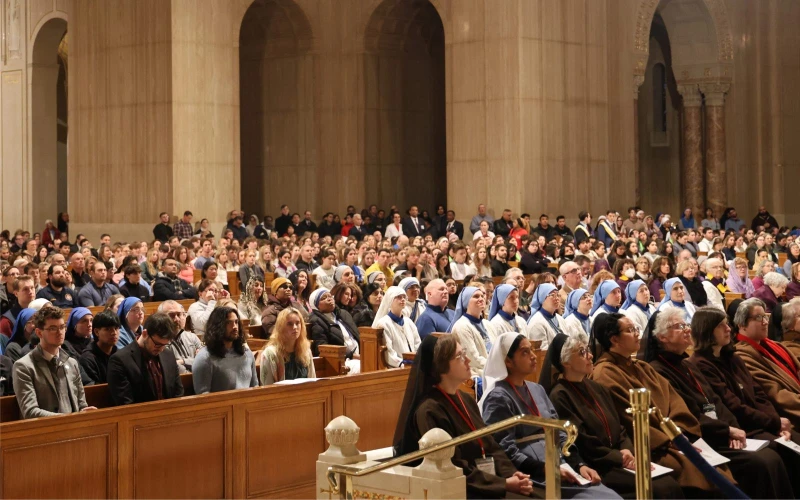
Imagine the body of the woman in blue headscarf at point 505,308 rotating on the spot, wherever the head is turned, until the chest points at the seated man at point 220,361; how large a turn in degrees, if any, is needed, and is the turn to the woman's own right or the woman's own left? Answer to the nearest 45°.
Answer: approximately 90° to the woman's own right

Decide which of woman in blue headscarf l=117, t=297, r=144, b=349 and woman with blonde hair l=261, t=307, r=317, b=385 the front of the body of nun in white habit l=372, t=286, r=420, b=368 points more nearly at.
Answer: the woman with blonde hair

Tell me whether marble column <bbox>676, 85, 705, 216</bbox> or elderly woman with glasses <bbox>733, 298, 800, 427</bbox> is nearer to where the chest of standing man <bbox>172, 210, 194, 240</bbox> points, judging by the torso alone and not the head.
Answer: the elderly woman with glasses

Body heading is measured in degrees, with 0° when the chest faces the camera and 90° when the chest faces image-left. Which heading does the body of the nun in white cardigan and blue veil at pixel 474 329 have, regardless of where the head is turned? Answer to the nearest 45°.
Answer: approximately 315°

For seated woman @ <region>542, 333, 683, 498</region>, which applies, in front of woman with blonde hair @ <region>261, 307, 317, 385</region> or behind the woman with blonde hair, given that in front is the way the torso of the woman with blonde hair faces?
in front

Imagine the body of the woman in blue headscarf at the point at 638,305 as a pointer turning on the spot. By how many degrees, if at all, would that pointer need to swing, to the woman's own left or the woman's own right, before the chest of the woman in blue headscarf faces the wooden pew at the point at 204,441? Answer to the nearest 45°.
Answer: approximately 90° to the woman's own right

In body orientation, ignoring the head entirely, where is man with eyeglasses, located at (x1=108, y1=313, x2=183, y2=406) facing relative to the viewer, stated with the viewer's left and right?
facing the viewer and to the right of the viewer

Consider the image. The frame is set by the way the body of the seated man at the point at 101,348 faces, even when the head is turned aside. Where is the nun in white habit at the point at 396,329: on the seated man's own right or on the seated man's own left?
on the seated man's own left

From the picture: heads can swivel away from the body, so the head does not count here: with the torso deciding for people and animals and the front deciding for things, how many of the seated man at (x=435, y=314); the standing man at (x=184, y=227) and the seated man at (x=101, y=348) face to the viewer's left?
0
